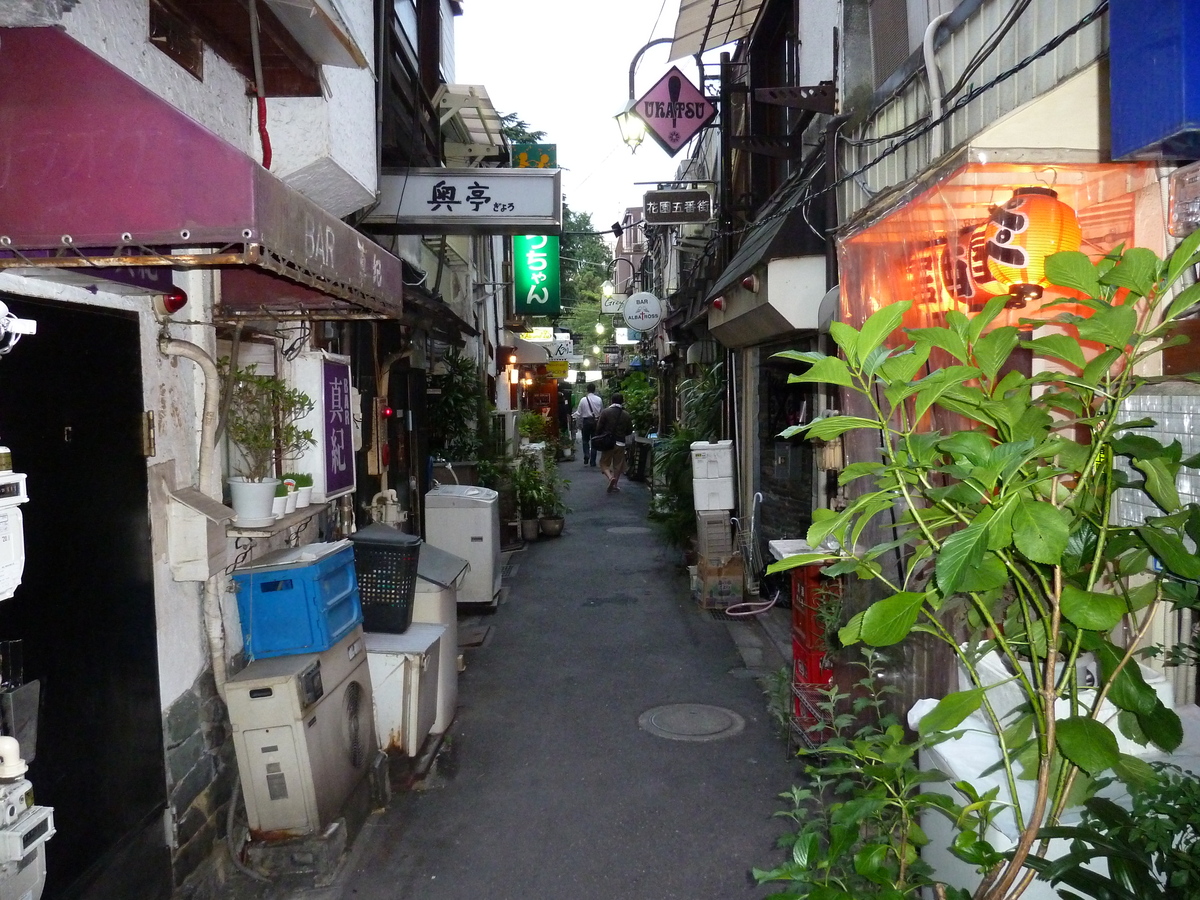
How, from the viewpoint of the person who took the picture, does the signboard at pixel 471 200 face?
facing the viewer

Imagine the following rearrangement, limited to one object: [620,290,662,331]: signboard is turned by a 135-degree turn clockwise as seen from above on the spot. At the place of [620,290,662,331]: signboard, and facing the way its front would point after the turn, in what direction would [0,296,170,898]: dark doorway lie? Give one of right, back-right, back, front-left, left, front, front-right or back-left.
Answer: back-left

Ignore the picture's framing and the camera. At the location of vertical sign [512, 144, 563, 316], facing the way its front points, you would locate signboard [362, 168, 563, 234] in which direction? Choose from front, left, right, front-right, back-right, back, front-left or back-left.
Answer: front

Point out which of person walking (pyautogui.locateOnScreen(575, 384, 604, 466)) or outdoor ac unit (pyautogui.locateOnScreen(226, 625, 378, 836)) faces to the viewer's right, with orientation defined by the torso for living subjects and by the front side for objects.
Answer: the outdoor ac unit

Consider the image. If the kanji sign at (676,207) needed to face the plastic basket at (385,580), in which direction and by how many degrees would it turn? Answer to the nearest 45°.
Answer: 0° — it already faces it

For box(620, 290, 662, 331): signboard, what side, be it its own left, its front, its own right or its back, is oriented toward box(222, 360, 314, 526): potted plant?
front

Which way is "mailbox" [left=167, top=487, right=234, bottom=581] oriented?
to the viewer's right

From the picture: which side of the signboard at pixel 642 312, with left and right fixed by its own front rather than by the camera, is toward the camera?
front

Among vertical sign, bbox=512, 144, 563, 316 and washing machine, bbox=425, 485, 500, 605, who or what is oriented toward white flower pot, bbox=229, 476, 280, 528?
the vertical sign

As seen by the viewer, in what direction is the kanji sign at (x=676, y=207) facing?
toward the camera

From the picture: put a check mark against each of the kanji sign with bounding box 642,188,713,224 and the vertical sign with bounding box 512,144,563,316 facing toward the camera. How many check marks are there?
2

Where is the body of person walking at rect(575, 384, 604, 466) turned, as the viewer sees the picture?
away from the camera

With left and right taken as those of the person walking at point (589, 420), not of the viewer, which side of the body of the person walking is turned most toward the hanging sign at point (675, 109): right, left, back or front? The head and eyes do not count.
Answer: back
